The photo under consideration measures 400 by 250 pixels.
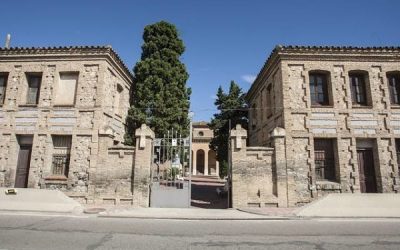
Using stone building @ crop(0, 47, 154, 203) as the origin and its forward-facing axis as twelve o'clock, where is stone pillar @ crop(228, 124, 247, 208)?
The stone pillar is roughly at 10 o'clock from the stone building.

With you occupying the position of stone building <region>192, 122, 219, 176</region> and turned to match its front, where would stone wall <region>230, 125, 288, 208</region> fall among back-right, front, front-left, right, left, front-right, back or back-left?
front

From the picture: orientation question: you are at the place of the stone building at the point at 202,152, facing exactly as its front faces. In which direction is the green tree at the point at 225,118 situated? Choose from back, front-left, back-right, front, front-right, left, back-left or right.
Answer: front

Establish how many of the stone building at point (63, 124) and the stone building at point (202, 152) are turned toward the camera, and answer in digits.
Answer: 2

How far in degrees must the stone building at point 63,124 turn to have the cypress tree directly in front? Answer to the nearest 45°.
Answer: approximately 90° to its left

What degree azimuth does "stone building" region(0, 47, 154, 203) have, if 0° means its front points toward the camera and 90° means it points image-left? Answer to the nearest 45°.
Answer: approximately 0°

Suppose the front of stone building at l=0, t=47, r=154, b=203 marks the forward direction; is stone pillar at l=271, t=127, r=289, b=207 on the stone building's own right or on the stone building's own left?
on the stone building's own left

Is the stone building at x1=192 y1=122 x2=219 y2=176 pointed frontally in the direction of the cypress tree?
yes

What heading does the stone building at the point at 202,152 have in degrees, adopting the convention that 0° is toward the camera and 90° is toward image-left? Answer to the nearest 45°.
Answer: approximately 0°

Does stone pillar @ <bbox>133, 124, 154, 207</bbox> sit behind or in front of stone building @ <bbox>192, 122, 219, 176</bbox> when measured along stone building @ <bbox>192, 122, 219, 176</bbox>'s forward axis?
in front

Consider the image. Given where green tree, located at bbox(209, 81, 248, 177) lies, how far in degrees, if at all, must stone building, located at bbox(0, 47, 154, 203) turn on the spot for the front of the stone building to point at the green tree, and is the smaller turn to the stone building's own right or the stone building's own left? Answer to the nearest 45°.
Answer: approximately 90° to the stone building's own left

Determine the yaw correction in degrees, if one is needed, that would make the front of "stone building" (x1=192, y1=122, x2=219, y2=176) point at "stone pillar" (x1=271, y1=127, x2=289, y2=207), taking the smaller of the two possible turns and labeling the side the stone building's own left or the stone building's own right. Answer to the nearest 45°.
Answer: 0° — it already faces it

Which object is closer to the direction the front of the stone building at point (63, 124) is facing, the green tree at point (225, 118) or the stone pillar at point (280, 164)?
the stone pillar

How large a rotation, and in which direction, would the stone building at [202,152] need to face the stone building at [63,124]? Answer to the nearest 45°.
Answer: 0° — it already faces it

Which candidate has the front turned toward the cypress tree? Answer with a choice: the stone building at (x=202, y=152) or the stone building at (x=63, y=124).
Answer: the stone building at (x=202, y=152)

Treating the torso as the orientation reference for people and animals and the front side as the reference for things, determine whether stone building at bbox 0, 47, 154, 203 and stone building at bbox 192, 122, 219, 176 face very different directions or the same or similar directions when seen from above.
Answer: same or similar directions
